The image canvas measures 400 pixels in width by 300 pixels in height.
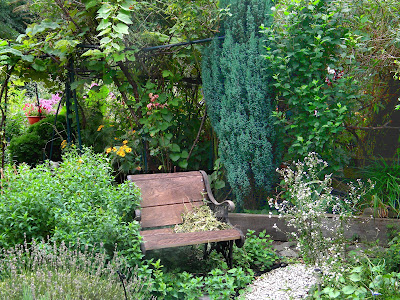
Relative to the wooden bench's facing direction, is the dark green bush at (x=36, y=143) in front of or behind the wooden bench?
behind

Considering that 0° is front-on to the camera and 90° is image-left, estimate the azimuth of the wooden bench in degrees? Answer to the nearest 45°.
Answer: approximately 315°

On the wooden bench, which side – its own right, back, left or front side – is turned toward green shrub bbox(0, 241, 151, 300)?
right

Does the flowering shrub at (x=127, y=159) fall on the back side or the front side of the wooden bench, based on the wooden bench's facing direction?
on the back side

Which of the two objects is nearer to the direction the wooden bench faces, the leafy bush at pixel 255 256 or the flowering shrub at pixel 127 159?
the leafy bush

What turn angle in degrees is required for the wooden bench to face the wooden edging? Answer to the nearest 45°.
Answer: approximately 45° to its left
